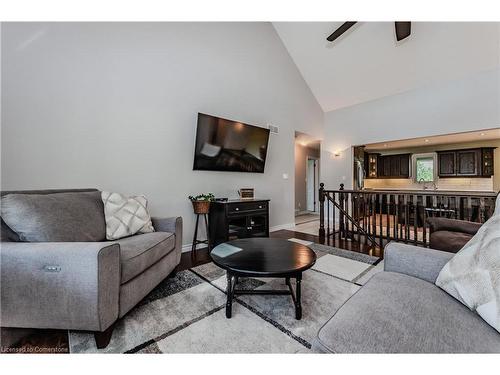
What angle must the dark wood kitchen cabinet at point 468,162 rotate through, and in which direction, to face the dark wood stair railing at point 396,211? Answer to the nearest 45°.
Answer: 0° — it already faces it

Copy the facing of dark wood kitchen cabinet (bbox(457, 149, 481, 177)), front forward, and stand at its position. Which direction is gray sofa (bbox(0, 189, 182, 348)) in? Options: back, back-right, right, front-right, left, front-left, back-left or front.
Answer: front

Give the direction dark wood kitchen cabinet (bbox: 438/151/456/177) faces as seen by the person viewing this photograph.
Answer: facing the viewer

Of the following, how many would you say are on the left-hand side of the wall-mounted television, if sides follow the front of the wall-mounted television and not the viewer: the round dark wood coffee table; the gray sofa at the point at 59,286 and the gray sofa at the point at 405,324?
0

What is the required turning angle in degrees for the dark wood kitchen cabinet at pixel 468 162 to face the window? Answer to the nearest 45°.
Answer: approximately 90° to its right

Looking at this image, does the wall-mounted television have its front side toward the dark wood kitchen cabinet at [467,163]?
no

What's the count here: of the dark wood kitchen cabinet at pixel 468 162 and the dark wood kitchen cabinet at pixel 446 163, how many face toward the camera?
2

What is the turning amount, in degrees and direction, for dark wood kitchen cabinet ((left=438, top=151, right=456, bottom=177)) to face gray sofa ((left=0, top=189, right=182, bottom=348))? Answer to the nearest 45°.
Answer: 0° — it already faces it

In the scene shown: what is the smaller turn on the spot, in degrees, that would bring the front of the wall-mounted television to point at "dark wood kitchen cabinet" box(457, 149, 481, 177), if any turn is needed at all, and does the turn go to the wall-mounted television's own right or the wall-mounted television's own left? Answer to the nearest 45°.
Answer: approximately 45° to the wall-mounted television's own left

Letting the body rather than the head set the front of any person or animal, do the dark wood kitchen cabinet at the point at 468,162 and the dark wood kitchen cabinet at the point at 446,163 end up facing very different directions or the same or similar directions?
same or similar directions

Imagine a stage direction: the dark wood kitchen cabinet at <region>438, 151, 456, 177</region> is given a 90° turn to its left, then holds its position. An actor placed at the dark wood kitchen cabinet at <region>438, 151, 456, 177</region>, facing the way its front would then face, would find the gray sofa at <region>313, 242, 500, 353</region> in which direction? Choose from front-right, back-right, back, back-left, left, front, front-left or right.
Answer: right

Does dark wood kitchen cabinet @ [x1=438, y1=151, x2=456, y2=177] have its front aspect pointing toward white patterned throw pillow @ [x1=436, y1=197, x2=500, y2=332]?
yes

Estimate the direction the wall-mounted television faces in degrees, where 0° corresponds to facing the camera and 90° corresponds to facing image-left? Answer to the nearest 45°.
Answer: approximately 315°
